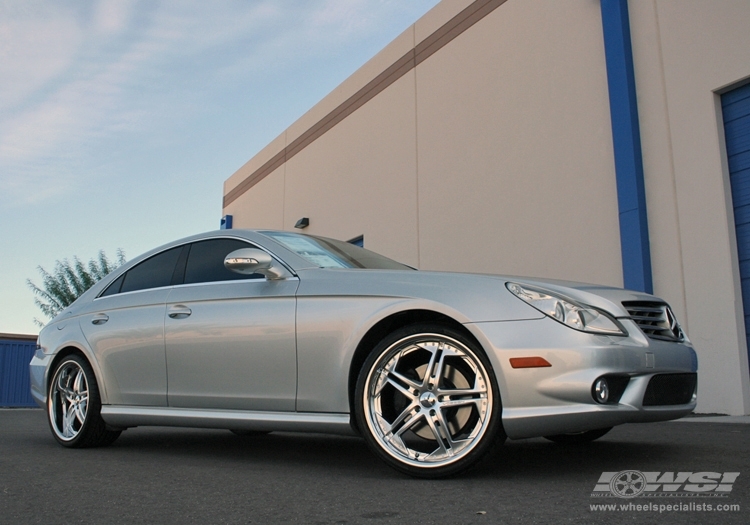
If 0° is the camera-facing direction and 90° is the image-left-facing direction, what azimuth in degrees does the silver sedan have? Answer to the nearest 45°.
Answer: approximately 315°
